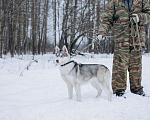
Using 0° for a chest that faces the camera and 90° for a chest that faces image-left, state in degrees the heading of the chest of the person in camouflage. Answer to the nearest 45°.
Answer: approximately 0°

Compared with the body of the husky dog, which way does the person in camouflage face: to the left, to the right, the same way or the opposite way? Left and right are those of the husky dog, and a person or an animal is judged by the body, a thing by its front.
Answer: to the left

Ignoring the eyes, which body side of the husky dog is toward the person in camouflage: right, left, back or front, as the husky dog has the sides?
back

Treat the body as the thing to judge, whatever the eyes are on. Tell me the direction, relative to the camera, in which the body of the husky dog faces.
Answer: to the viewer's left

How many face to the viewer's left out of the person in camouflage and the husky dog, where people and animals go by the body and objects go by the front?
1

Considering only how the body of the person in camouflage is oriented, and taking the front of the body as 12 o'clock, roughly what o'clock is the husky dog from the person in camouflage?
The husky dog is roughly at 2 o'clock from the person in camouflage.
